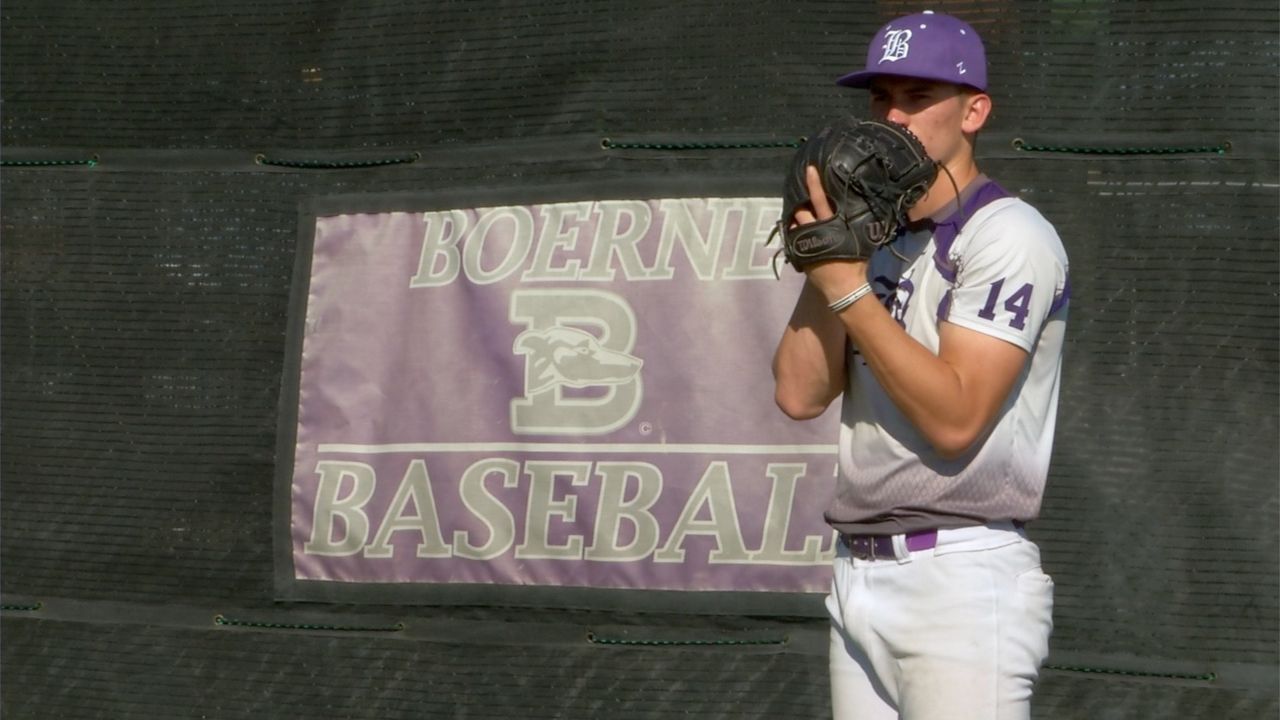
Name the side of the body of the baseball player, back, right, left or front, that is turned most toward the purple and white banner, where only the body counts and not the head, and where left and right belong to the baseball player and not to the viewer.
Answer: right

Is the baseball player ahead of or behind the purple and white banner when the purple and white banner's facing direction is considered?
ahead

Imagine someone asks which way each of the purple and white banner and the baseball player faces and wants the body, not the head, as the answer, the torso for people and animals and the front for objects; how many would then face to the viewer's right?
0

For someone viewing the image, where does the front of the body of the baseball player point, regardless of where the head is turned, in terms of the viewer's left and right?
facing the viewer and to the left of the viewer

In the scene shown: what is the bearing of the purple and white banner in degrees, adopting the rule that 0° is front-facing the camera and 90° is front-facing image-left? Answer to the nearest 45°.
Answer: approximately 0°
